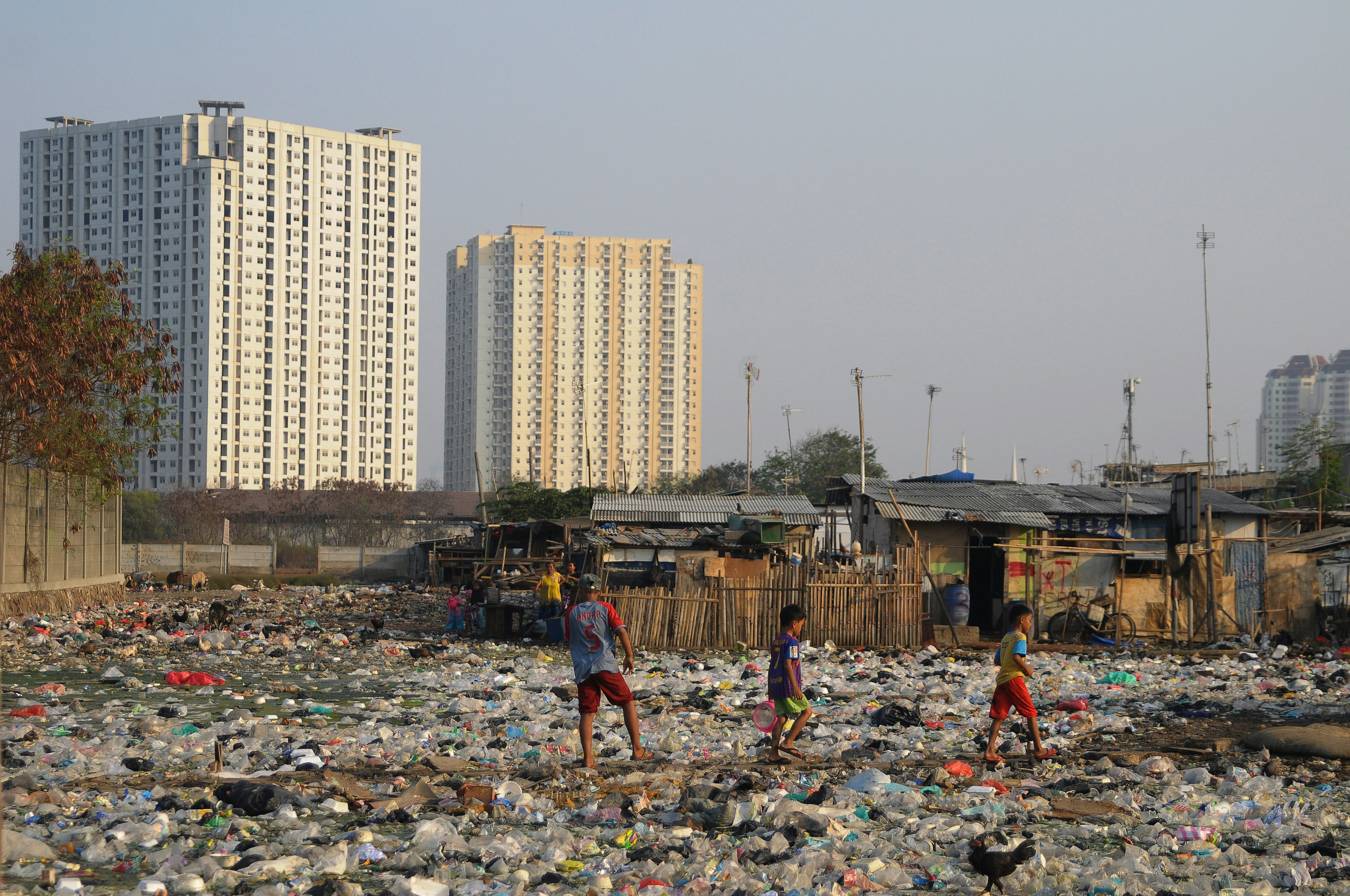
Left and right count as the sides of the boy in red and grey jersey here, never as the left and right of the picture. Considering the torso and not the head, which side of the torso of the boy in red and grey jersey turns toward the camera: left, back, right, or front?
back

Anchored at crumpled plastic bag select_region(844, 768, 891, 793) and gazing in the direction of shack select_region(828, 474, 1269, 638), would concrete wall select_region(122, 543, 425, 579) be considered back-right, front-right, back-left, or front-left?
front-left

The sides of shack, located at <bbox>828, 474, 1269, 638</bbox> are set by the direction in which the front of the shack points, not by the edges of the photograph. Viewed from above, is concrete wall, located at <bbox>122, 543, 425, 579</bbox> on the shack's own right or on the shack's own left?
on the shack's own right

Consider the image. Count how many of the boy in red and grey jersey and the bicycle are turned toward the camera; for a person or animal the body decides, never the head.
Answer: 0

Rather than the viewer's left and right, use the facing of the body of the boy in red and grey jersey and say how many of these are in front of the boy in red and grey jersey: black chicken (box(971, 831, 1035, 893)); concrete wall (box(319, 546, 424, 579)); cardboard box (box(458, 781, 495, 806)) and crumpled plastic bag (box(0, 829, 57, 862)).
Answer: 1

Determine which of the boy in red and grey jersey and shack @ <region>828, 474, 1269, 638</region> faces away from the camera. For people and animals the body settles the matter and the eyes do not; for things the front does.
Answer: the boy in red and grey jersey

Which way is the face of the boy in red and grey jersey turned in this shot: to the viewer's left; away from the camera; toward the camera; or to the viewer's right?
away from the camera

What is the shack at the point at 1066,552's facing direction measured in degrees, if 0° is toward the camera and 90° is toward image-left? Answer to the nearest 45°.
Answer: approximately 0°

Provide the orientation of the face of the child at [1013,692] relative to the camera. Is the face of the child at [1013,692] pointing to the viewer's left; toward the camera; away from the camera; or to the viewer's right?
to the viewer's right

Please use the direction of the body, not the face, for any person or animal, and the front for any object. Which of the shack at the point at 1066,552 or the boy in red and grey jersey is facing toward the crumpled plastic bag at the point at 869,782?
the shack

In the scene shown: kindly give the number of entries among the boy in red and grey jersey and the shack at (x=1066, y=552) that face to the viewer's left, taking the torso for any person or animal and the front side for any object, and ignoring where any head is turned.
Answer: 0
